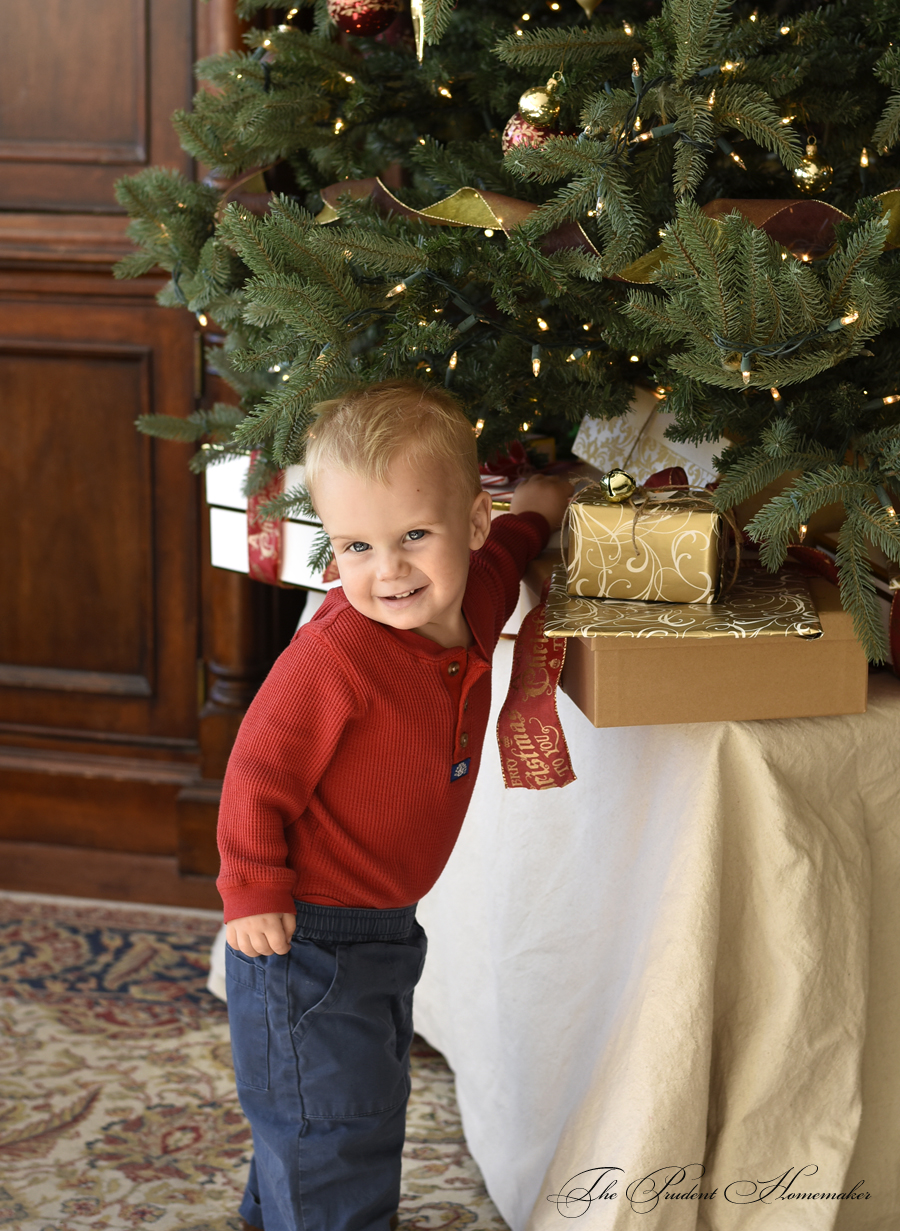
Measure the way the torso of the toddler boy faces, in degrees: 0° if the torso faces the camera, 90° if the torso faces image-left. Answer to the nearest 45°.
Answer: approximately 315°
